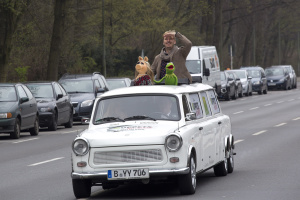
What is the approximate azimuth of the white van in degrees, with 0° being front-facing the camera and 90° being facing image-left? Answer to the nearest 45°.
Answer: approximately 45°

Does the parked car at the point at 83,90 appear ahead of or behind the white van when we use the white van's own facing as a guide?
ahead

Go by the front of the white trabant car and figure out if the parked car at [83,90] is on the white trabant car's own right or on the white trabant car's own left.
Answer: on the white trabant car's own right

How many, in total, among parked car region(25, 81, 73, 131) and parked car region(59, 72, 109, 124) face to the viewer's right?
0

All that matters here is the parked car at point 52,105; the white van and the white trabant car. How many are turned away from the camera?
0

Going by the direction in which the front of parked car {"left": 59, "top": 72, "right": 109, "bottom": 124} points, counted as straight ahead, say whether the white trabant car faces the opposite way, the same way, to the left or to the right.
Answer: the same way

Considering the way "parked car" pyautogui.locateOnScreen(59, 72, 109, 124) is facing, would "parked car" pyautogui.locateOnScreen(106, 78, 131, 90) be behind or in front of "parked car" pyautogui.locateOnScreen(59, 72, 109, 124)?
behind

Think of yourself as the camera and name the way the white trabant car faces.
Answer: facing the viewer and to the left of the viewer

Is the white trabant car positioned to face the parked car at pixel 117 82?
no

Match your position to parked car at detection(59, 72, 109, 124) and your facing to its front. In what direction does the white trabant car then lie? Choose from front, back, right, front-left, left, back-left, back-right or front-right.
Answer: front-left

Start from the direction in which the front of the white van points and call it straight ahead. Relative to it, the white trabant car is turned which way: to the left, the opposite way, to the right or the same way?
the same way

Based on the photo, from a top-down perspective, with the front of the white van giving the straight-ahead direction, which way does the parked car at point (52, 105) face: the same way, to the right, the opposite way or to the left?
the same way

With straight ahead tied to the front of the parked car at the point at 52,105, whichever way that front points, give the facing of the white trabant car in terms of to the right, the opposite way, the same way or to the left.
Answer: the same way

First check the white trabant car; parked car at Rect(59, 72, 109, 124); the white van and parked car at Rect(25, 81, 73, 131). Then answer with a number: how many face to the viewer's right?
0

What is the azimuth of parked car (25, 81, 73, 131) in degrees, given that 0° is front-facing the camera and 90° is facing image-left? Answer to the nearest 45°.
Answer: approximately 45°
